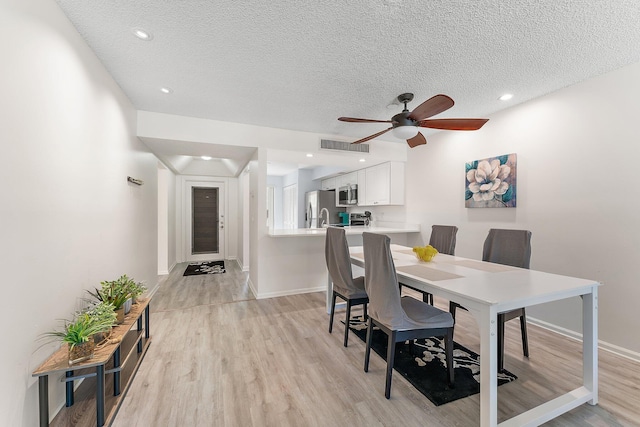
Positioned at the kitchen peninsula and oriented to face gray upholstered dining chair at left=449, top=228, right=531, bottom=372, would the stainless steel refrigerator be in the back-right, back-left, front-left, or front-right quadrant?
back-left

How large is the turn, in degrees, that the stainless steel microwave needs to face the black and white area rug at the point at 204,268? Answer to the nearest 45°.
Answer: approximately 45° to its right

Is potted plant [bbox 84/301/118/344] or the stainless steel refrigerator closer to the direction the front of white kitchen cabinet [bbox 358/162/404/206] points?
the potted plant
